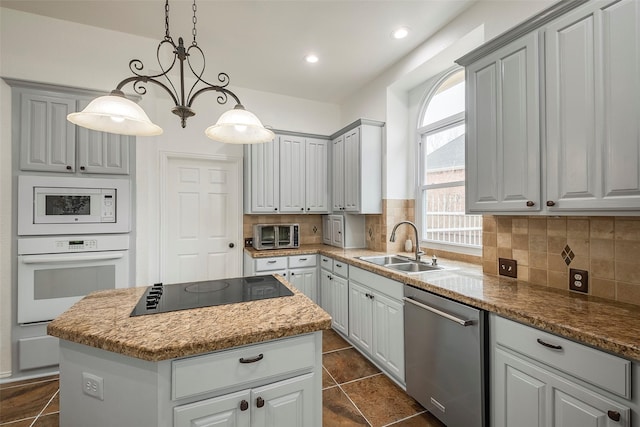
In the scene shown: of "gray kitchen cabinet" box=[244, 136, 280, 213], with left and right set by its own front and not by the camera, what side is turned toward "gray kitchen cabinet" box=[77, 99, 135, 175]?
right

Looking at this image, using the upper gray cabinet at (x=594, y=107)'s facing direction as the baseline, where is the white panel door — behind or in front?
in front

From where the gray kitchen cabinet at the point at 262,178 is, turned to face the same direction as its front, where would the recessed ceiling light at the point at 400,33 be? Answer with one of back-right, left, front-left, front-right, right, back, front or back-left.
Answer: front-left

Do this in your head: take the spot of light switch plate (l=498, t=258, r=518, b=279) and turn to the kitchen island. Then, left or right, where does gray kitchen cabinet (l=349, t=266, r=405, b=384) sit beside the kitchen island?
right

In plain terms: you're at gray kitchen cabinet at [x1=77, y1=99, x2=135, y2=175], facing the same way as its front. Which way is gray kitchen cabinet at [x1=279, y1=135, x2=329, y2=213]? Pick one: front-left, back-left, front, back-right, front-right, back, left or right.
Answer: left

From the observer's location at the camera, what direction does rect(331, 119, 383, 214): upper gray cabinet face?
facing the viewer and to the left of the viewer

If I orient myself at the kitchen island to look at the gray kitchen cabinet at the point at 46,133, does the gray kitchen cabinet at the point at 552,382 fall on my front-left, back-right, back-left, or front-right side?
back-right

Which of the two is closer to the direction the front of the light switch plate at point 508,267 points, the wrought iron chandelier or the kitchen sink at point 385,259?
the wrought iron chandelier

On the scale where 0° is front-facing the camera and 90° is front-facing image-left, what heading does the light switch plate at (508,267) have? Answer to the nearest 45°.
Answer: approximately 45°
